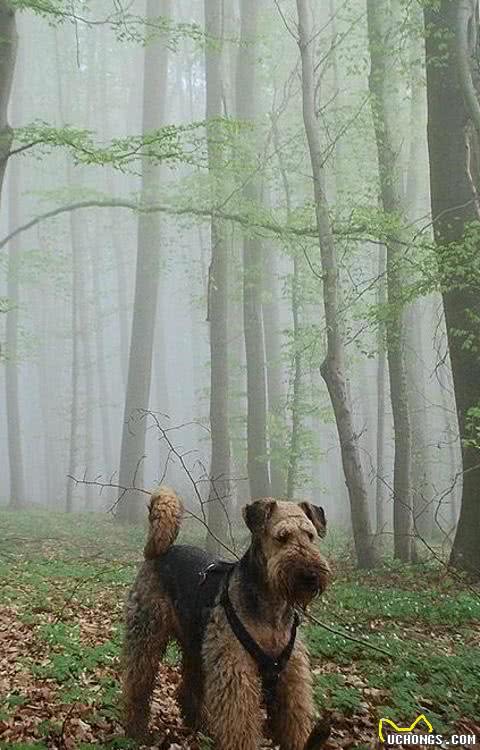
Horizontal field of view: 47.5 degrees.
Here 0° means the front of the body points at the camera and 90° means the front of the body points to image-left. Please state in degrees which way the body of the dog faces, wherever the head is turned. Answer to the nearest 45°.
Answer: approximately 315°

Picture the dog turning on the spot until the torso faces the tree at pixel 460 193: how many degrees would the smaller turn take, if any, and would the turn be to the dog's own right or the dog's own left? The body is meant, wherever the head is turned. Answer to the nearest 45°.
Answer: approximately 90° to the dog's own left
